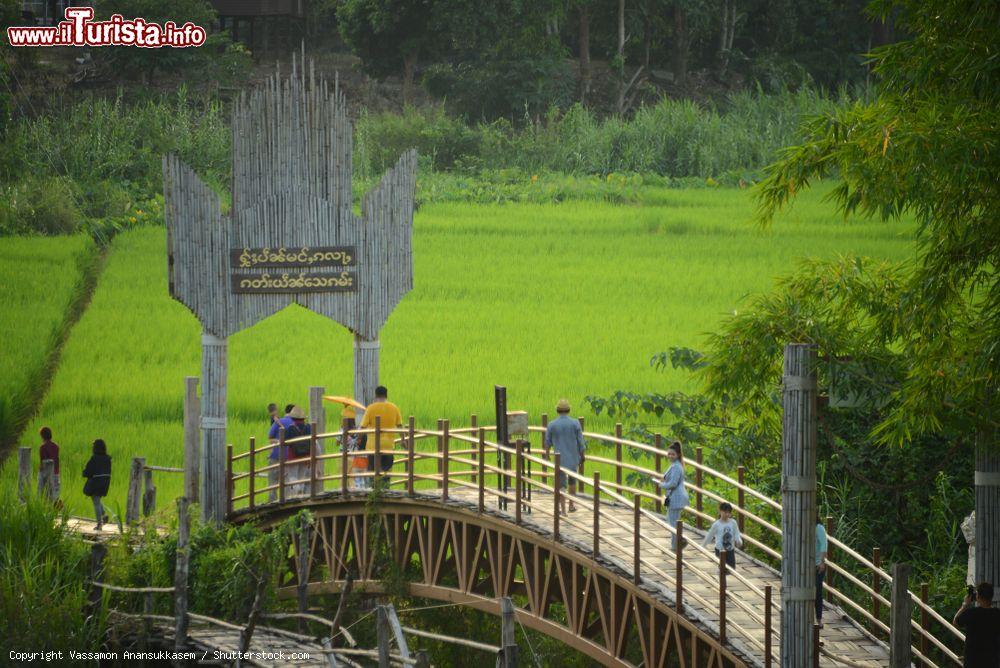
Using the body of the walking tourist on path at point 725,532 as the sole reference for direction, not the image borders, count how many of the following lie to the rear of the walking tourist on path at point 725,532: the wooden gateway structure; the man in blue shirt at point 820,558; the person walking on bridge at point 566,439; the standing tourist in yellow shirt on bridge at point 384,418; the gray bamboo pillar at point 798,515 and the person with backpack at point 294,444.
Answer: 4

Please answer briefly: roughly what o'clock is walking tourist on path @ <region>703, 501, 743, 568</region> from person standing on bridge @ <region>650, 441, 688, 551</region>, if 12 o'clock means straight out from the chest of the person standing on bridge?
The walking tourist on path is roughly at 8 o'clock from the person standing on bridge.

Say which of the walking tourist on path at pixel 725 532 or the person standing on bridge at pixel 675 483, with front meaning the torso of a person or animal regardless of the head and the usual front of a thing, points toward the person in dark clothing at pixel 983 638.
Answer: the walking tourist on path

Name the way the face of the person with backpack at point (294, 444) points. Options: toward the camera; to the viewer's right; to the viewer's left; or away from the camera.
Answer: away from the camera

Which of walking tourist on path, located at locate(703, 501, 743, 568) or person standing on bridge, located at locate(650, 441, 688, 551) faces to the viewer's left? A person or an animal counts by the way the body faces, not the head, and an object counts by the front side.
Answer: the person standing on bridge

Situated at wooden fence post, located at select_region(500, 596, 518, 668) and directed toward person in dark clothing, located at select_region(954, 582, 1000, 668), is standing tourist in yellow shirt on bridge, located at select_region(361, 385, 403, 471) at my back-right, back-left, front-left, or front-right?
back-left

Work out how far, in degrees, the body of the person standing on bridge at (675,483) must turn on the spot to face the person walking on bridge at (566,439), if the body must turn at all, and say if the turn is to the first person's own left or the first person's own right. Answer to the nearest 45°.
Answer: approximately 45° to the first person's own right

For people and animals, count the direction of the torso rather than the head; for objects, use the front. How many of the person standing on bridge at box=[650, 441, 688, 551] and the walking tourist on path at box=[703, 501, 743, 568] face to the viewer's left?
1

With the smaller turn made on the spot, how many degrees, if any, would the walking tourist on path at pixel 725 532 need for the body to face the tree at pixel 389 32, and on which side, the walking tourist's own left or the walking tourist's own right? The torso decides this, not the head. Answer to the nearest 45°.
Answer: approximately 135° to the walking tourist's own left

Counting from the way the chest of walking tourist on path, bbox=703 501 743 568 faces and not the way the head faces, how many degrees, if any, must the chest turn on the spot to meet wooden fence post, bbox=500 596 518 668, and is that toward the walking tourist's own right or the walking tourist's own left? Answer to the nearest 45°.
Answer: approximately 90° to the walking tourist's own right

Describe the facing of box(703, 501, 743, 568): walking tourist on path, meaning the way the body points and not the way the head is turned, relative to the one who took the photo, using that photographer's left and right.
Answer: facing the viewer and to the right of the viewer
